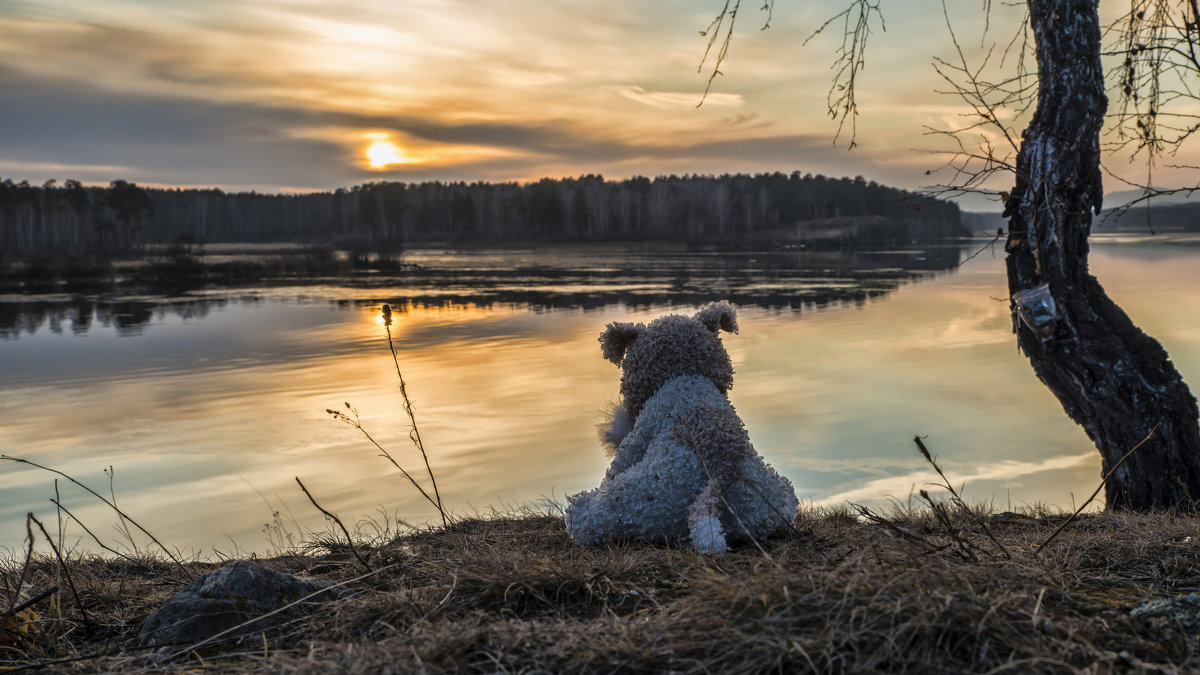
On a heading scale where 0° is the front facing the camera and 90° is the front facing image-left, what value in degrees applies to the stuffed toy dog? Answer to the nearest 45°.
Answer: approximately 135°

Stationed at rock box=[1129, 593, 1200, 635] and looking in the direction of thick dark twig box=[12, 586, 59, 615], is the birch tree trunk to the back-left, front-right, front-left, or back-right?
back-right

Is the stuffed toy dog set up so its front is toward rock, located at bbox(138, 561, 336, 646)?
no

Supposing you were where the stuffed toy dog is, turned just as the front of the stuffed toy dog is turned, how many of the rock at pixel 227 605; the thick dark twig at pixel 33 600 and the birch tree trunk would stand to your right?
1

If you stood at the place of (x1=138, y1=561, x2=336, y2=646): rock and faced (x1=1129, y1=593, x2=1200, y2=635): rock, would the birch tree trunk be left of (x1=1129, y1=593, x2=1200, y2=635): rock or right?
left

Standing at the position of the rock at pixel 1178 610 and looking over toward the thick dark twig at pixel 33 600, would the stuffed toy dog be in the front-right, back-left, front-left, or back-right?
front-right

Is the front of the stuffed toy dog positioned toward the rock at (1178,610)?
no

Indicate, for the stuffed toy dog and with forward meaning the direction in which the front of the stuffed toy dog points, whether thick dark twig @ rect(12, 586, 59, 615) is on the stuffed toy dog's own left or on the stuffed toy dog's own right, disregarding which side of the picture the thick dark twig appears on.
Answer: on the stuffed toy dog's own left

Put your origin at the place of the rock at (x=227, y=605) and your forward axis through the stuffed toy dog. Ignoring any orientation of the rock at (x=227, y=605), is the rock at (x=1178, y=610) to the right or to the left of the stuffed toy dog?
right

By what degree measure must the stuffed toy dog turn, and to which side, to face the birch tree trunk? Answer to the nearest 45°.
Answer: approximately 90° to its right
